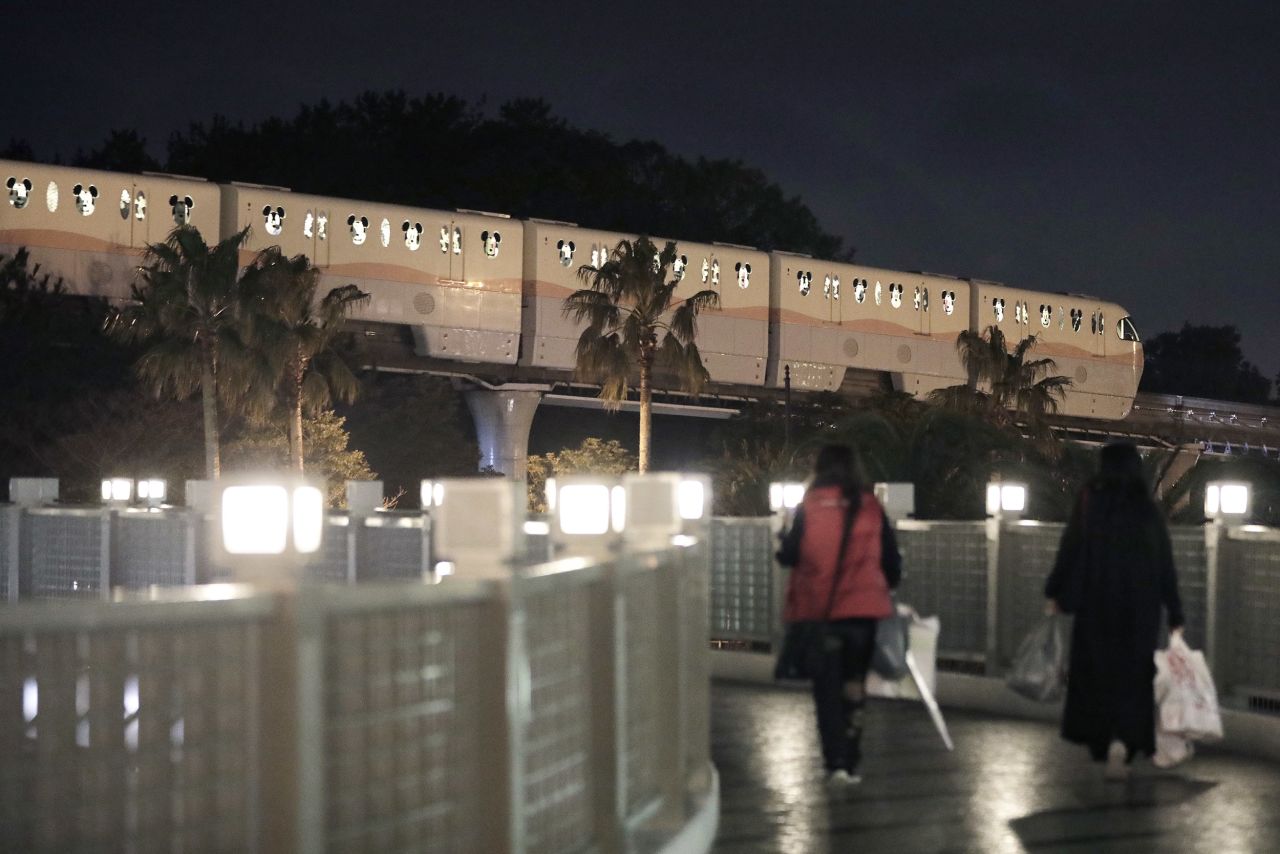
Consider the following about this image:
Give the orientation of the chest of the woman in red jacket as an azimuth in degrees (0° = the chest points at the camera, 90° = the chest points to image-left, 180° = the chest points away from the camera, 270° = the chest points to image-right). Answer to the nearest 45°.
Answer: approximately 180°

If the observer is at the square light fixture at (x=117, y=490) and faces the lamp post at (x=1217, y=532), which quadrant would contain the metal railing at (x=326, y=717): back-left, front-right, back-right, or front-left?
front-right

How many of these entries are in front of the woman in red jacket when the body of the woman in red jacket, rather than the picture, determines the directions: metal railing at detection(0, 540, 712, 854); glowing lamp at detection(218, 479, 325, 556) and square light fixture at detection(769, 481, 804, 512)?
1

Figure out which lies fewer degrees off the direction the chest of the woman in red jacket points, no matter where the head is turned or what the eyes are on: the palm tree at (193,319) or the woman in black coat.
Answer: the palm tree

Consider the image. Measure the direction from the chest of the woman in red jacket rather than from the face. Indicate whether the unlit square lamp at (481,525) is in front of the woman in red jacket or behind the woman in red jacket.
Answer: behind

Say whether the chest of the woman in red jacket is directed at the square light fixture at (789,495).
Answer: yes

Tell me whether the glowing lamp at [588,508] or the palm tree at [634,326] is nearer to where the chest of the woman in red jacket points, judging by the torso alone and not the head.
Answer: the palm tree

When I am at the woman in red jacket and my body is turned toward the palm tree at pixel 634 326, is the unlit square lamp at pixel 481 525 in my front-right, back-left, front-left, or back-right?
back-left

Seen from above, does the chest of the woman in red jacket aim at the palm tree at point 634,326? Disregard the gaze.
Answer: yes

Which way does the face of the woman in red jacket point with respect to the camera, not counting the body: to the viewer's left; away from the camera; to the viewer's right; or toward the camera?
away from the camera

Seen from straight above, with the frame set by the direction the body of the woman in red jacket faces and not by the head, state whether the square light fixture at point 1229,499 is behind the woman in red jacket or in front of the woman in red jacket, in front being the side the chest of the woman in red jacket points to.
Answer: in front

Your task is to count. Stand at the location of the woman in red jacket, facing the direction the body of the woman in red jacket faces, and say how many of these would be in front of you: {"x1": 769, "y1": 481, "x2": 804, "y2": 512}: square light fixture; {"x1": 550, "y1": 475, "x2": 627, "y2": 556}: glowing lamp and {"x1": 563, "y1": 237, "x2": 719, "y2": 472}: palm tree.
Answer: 2
